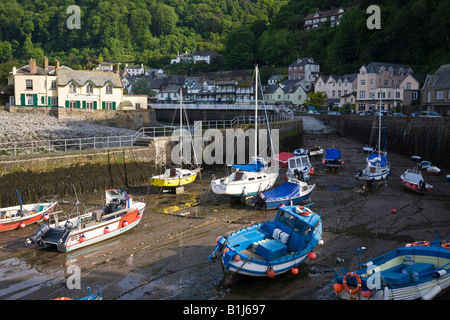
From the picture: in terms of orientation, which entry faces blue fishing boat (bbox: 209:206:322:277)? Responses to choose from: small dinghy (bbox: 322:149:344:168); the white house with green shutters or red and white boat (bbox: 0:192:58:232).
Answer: the white house with green shutters

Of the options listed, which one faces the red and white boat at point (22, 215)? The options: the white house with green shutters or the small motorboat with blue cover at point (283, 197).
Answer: the white house with green shutters

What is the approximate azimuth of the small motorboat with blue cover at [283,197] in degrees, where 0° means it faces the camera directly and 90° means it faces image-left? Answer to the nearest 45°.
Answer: approximately 225°

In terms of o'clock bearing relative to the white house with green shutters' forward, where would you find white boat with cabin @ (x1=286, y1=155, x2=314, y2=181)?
The white boat with cabin is roughly at 11 o'clock from the white house with green shutters.

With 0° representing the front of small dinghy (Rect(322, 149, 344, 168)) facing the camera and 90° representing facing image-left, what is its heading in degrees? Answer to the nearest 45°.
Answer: approximately 180°

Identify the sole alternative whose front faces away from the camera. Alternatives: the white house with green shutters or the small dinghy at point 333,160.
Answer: the small dinghy

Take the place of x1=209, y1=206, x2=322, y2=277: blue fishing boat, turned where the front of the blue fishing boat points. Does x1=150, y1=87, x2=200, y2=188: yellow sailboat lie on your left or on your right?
on your left

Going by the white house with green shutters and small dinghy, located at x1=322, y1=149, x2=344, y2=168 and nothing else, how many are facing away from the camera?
1
